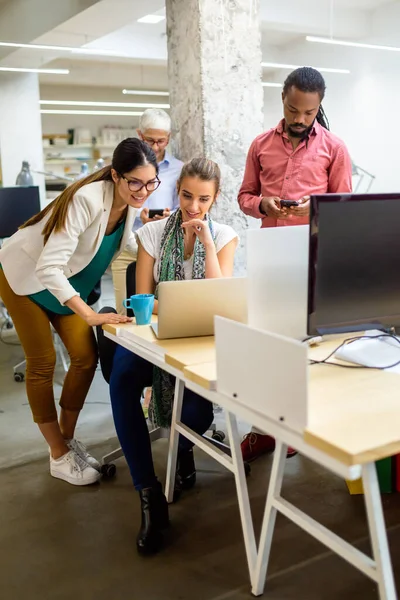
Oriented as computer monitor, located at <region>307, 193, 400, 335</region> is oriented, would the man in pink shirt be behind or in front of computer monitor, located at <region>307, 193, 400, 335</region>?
behind

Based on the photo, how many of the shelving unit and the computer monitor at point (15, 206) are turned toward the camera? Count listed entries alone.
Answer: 2

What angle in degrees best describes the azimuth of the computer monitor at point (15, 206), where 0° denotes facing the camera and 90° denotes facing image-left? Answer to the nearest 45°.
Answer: approximately 0°

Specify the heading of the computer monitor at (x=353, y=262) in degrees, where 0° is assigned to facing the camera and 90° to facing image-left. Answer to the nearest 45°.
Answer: approximately 0°

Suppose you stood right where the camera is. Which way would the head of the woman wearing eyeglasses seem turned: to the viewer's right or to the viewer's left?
to the viewer's right
